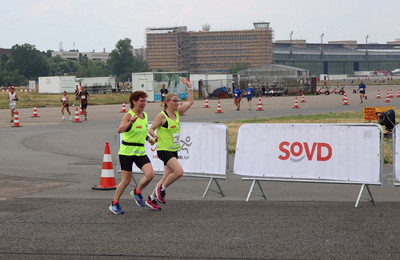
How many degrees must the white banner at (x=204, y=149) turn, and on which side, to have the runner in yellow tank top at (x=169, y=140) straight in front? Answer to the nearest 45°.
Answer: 0° — it already faces them

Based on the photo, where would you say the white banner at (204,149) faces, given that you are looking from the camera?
facing the viewer

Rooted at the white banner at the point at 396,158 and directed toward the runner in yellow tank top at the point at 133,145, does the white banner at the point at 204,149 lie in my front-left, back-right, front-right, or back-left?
front-right

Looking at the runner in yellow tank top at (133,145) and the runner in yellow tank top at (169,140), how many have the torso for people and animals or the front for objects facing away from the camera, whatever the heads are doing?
0

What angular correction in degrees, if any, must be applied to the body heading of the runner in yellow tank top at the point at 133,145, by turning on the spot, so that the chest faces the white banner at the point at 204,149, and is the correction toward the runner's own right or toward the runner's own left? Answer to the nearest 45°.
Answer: approximately 90° to the runner's own left

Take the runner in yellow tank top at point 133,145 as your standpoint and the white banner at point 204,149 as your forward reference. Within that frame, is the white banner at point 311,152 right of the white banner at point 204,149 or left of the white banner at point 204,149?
right

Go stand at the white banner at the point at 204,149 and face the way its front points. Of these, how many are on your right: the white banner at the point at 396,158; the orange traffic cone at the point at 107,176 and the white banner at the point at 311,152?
1

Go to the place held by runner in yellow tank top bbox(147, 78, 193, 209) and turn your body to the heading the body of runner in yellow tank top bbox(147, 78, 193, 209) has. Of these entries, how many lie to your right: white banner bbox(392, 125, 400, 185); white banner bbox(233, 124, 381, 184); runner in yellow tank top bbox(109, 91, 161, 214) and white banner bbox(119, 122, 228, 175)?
1

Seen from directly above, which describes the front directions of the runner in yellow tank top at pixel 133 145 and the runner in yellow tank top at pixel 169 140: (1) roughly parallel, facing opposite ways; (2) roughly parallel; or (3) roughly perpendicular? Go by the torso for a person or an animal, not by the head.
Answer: roughly parallel

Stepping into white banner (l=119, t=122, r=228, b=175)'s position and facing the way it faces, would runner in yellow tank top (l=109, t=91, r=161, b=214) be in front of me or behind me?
in front

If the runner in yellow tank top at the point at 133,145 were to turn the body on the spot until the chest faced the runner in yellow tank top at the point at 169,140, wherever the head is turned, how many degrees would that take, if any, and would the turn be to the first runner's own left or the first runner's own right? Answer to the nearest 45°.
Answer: approximately 90° to the first runner's own left

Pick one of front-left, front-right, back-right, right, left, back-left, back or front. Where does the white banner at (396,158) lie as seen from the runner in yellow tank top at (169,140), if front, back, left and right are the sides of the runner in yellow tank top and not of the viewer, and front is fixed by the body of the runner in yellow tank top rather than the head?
front-left

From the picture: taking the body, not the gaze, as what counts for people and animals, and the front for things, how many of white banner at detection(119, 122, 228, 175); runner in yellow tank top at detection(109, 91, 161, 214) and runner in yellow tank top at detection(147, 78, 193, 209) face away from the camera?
0

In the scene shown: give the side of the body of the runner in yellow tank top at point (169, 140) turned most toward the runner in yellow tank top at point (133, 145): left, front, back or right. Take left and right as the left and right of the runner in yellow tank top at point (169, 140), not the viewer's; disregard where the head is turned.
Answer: right
